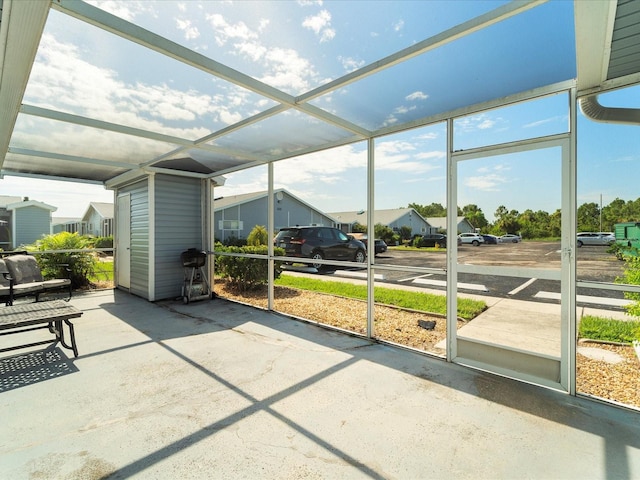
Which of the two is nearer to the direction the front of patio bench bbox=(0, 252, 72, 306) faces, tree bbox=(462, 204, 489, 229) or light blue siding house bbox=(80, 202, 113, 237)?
the tree

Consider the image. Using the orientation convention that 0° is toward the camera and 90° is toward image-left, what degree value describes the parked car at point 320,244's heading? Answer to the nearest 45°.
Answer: approximately 225°

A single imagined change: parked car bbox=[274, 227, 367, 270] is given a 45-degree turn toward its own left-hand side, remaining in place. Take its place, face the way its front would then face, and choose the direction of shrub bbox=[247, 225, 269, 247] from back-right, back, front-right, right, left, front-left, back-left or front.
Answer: front-left

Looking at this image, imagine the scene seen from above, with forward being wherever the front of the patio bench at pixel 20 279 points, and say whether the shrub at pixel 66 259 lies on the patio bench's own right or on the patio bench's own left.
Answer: on the patio bench's own left

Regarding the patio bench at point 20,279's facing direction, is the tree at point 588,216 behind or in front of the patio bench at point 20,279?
in front

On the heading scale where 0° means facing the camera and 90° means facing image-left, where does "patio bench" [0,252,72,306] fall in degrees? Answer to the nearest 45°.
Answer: approximately 315°

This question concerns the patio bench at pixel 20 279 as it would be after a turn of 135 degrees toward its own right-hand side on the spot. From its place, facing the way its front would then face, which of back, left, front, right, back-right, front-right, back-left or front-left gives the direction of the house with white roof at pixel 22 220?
right
